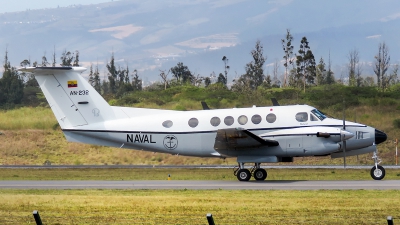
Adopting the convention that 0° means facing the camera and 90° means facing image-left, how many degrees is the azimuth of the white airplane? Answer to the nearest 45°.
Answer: approximately 270°
